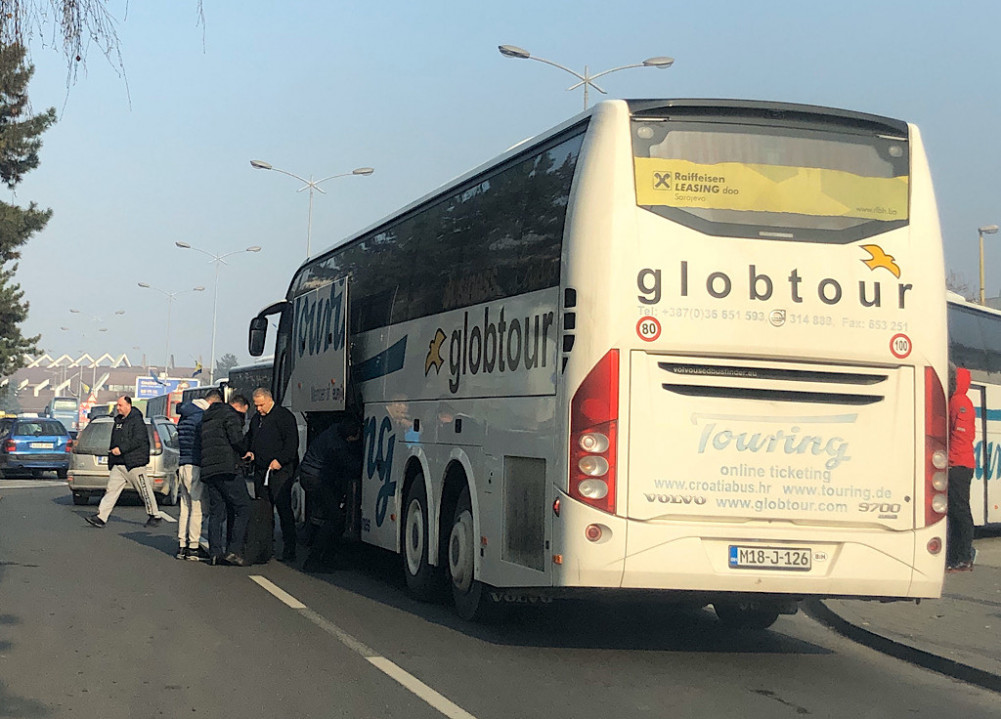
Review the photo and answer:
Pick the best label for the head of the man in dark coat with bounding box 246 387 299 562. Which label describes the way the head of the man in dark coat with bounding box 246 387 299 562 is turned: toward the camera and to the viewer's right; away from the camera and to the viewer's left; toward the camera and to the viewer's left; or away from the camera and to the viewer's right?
toward the camera and to the viewer's left

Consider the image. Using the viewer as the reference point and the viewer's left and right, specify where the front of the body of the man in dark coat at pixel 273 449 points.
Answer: facing the viewer and to the left of the viewer

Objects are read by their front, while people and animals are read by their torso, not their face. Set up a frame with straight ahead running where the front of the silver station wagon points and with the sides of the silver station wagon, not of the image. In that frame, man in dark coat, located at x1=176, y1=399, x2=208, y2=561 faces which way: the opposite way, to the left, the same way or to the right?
to the right

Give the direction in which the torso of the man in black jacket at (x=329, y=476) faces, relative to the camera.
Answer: to the viewer's right

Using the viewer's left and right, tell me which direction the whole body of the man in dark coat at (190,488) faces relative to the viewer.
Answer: facing to the right of the viewer

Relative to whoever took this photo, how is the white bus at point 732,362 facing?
facing away from the viewer and to the left of the viewer

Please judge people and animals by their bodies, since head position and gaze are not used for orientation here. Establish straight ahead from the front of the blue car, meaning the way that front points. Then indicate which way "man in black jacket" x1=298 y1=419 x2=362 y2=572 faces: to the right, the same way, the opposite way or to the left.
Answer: to the right

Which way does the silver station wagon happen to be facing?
away from the camera

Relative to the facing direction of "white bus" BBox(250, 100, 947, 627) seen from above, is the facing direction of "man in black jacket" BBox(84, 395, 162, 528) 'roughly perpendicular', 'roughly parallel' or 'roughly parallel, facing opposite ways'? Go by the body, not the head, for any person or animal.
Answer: roughly perpendicular

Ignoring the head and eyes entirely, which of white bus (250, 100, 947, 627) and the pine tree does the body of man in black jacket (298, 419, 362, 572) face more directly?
the white bus

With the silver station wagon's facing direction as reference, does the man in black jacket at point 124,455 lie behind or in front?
behind

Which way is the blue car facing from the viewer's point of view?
away from the camera

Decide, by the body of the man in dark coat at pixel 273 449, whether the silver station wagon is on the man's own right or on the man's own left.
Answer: on the man's own right
